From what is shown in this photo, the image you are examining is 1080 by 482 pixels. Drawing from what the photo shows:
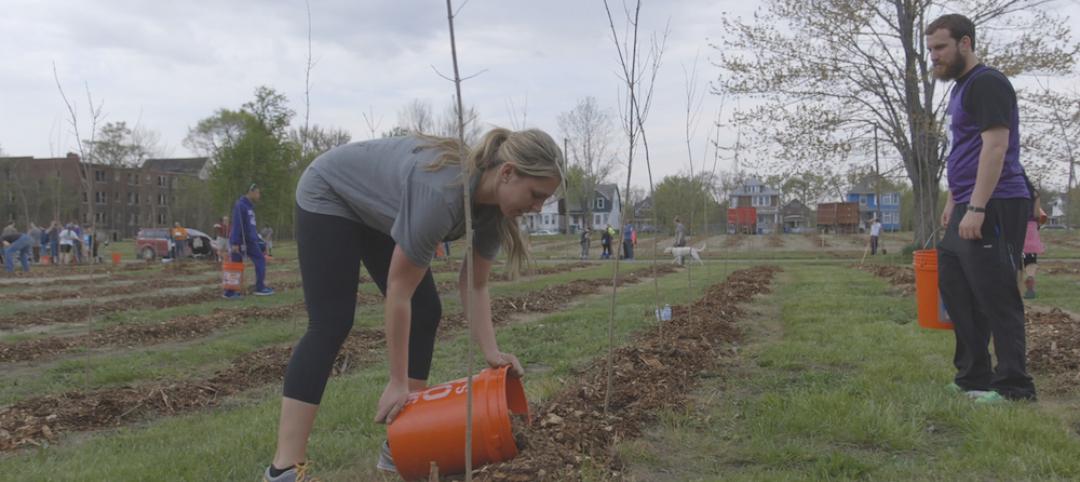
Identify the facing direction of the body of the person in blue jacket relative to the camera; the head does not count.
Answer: to the viewer's right

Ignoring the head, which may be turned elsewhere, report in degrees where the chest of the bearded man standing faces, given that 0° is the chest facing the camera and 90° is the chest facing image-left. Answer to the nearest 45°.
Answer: approximately 90°

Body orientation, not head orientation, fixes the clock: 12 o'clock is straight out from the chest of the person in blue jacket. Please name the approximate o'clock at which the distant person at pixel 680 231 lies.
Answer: The distant person is roughly at 11 o'clock from the person in blue jacket.

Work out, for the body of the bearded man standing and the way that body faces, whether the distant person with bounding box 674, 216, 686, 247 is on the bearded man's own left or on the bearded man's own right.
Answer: on the bearded man's own right

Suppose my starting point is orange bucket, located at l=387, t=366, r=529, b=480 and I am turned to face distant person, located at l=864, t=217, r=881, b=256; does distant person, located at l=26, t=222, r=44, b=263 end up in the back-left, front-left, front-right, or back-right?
front-left

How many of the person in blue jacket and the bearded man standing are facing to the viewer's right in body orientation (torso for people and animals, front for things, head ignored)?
1
